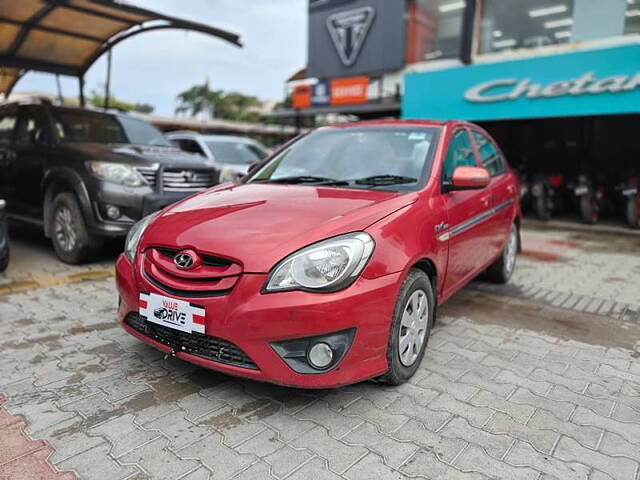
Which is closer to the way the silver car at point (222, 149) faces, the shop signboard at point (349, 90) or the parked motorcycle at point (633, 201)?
the parked motorcycle

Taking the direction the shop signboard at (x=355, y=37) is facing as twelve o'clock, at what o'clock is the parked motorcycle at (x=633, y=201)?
The parked motorcycle is roughly at 9 o'clock from the shop signboard.

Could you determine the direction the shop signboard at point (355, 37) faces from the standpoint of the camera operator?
facing the viewer and to the left of the viewer

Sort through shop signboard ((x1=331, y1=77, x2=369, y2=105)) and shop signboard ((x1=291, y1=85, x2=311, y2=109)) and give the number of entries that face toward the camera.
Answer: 2

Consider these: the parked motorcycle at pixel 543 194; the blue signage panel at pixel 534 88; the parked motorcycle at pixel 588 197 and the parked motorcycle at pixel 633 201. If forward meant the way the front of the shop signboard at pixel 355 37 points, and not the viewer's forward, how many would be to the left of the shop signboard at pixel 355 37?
4

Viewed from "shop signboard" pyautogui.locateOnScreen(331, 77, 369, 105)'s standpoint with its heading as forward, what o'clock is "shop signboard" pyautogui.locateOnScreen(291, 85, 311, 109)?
"shop signboard" pyautogui.locateOnScreen(291, 85, 311, 109) is roughly at 4 o'clock from "shop signboard" pyautogui.locateOnScreen(331, 77, 369, 105).

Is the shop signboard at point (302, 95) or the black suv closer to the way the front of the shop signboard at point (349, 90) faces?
the black suv

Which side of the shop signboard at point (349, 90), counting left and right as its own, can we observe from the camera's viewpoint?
front

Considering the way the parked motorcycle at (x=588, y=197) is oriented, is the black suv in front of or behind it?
in front

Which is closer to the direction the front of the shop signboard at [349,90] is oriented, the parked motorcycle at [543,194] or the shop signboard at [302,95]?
the parked motorcycle

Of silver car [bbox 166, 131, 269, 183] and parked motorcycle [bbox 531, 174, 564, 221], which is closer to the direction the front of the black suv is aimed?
the parked motorcycle

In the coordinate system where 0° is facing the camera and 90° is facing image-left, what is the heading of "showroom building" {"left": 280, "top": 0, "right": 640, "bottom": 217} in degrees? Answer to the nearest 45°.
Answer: approximately 45°
